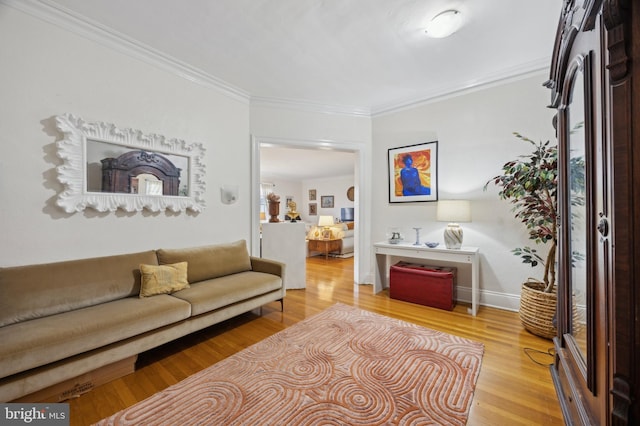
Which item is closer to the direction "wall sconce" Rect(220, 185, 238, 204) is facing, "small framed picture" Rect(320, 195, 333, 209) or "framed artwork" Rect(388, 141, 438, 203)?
the framed artwork

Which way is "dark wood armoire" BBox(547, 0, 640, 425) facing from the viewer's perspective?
to the viewer's left

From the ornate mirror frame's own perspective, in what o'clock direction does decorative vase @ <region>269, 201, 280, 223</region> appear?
The decorative vase is roughly at 10 o'clock from the ornate mirror frame.

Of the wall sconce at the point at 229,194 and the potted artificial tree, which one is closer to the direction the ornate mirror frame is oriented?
the potted artificial tree

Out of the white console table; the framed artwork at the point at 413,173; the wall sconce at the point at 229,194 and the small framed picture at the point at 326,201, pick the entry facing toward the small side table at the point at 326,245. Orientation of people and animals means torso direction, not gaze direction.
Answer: the small framed picture

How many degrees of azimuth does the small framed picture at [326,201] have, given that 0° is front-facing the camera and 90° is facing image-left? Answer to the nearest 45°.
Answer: approximately 0°

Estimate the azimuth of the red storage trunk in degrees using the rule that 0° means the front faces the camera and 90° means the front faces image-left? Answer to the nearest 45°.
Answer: approximately 45°

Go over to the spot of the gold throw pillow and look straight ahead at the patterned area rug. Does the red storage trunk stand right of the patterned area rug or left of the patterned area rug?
left

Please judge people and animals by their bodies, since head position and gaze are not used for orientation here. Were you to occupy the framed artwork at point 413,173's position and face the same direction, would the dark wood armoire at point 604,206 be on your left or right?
on your left

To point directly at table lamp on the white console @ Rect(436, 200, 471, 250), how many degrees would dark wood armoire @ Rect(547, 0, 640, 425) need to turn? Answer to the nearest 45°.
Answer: approximately 45° to its right

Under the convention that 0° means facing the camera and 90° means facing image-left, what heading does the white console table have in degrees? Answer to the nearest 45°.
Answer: approximately 45°

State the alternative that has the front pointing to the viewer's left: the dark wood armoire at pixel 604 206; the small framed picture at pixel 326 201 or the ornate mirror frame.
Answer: the dark wood armoire

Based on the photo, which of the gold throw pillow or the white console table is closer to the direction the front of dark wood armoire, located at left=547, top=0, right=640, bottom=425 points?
the gold throw pillow
